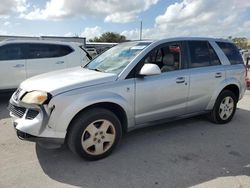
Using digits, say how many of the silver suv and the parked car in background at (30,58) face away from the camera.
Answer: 0

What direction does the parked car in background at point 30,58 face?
to the viewer's left

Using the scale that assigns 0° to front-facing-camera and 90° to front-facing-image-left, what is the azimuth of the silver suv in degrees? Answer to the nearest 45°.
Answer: approximately 45°

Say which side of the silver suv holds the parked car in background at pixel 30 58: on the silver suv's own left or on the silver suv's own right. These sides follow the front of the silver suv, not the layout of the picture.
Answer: on the silver suv's own right

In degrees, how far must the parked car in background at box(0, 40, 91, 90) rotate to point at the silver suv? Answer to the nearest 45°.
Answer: approximately 90° to its left
